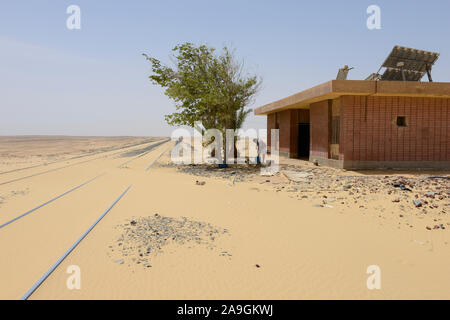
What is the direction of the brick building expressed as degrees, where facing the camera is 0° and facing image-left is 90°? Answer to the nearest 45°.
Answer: approximately 45°

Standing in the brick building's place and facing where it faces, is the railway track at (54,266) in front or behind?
in front
